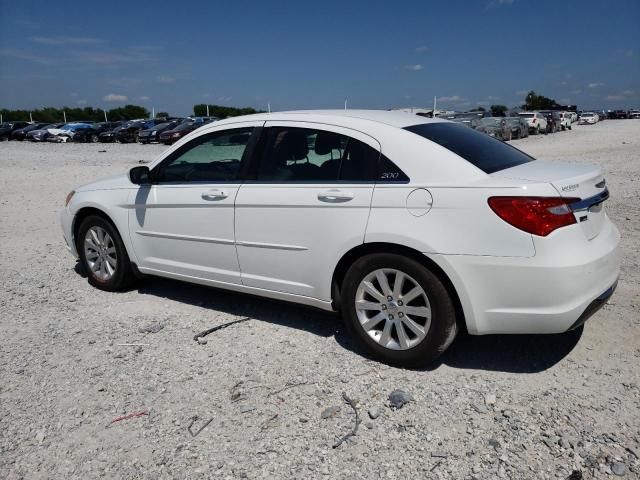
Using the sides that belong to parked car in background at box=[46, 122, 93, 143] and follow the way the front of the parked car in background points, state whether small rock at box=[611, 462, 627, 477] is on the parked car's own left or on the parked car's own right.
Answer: on the parked car's own left

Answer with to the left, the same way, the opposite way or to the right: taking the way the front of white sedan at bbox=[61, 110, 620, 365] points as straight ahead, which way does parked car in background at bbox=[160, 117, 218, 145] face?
to the left

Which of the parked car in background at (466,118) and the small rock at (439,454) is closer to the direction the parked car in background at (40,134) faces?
the small rock

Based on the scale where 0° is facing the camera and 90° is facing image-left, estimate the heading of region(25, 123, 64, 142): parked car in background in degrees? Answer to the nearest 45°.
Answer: approximately 45°

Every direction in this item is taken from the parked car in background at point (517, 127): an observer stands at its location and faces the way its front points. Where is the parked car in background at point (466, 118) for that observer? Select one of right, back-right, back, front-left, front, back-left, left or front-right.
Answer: right

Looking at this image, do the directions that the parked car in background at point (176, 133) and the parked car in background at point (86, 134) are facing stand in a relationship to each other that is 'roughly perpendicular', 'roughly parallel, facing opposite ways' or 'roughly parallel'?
roughly parallel

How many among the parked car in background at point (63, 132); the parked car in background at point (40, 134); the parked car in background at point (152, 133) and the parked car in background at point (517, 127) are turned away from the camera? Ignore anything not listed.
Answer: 0

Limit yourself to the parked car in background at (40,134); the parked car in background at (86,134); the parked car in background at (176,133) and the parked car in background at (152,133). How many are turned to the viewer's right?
0

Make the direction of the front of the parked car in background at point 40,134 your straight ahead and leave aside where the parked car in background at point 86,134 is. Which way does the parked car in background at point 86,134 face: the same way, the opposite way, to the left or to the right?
the same way

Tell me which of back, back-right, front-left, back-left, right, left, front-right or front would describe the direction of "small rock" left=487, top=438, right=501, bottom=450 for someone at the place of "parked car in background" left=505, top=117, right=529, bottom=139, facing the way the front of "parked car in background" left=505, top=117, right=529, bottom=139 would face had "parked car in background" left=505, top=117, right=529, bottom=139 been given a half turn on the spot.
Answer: back-left

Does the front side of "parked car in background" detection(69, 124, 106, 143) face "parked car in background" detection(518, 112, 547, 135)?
no

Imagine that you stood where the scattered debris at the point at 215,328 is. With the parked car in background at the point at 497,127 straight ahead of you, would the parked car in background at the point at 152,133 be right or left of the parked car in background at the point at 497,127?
left

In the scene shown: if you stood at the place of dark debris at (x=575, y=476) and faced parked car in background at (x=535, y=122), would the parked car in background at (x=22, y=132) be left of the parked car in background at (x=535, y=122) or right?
left

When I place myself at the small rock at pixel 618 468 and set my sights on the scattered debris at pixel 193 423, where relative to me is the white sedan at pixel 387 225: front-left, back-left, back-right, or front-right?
front-right

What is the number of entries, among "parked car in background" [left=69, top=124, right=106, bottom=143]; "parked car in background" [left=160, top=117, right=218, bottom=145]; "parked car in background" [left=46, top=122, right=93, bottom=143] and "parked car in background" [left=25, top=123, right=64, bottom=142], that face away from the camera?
0

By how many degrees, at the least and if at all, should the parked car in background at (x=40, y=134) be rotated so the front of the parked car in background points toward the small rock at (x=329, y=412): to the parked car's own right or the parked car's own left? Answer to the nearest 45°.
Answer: approximately 45° to the parked car's own left

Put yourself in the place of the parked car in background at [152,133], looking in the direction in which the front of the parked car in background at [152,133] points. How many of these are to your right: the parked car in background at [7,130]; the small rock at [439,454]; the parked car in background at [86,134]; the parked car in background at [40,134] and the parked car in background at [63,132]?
4

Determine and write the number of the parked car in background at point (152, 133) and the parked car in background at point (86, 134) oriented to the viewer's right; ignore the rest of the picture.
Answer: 0

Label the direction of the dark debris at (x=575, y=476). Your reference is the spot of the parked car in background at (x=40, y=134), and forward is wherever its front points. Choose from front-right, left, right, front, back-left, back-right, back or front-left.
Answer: front-left

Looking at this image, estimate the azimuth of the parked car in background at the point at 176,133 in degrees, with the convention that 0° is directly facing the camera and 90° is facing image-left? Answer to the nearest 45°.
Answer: approximately 45°

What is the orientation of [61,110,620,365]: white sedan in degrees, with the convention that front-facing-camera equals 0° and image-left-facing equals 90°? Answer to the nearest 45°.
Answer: approximately 135°

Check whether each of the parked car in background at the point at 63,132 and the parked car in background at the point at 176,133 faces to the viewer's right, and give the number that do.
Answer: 0
